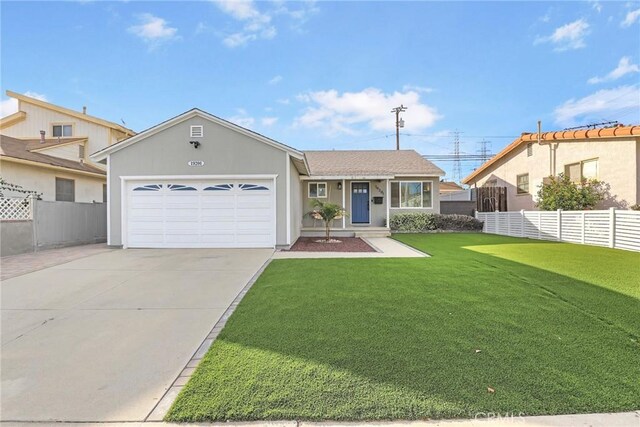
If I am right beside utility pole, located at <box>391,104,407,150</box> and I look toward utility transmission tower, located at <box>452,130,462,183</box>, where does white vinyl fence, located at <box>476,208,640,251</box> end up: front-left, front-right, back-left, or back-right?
back-right

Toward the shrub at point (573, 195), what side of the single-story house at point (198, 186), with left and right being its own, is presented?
left

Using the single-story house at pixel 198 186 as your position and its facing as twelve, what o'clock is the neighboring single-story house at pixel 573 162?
The neighboring single-story house is roughly at 9 o'clock from the single-story house.

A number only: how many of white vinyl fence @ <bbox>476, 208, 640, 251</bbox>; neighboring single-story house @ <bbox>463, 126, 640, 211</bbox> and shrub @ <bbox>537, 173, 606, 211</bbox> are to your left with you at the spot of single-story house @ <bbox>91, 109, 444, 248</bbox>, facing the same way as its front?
3

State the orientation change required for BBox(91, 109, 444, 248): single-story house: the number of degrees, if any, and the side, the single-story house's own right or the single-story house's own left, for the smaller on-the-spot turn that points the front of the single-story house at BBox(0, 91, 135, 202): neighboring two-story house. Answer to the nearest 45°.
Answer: approximately 135° to the single-story house's own right

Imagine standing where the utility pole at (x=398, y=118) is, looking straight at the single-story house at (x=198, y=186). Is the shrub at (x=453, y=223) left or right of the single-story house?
left

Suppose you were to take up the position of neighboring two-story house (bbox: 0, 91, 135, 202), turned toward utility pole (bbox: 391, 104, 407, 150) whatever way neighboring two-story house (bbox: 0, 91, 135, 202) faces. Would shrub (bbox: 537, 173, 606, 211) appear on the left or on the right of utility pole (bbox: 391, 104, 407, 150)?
right

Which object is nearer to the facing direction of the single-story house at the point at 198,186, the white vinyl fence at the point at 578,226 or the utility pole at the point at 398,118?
the white vinyl fence

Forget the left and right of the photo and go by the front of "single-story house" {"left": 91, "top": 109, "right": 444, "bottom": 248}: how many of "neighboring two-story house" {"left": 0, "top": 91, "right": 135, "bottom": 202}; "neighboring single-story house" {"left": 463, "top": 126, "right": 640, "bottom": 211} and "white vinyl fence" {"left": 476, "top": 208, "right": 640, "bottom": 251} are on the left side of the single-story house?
2

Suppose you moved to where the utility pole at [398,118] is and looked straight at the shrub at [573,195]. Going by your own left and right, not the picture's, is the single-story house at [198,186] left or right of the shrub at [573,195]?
right

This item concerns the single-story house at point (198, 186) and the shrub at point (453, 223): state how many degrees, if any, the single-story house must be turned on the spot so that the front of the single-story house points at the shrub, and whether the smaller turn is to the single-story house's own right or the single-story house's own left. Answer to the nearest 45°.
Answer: approximately 90° to the single-story house's own left

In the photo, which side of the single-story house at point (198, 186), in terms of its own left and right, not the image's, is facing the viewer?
front

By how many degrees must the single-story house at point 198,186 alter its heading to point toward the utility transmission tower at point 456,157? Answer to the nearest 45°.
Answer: approximately 135° to its left

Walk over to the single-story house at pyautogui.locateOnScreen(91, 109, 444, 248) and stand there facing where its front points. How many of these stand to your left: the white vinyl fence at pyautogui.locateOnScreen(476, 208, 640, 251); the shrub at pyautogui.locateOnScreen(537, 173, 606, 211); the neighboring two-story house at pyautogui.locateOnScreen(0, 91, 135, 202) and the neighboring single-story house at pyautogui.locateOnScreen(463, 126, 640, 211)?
3
